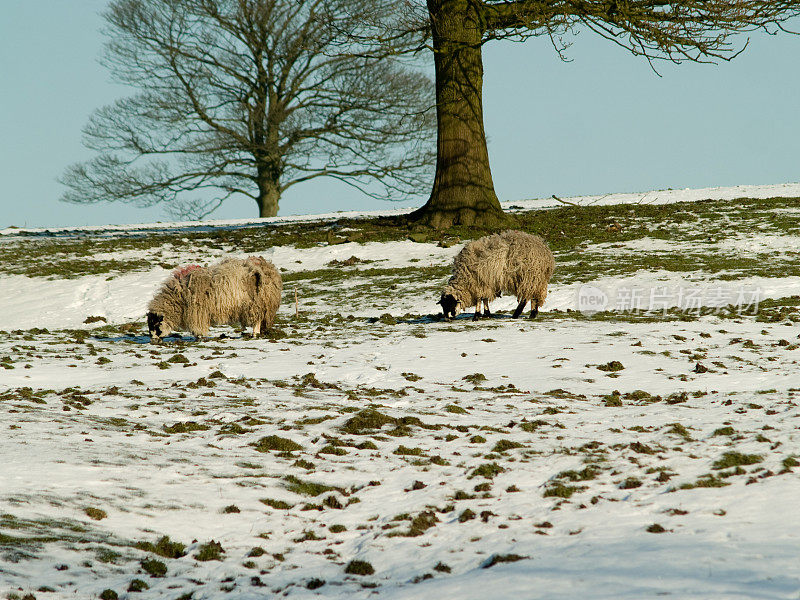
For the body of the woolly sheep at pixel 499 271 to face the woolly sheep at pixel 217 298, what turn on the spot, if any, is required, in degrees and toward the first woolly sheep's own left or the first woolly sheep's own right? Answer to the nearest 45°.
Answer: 0° — it already faces it

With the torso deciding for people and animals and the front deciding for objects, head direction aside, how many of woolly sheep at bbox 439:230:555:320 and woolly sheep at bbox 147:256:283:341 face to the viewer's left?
2

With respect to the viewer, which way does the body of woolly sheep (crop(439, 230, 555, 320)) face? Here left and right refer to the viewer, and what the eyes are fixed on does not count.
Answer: facing to the left of the viewer

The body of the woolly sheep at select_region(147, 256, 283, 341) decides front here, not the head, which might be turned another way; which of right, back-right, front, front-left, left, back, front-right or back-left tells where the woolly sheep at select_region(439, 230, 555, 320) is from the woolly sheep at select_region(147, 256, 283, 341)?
back

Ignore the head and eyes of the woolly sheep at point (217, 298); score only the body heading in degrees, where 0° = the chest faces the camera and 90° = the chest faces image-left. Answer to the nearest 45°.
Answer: approximately 90°
